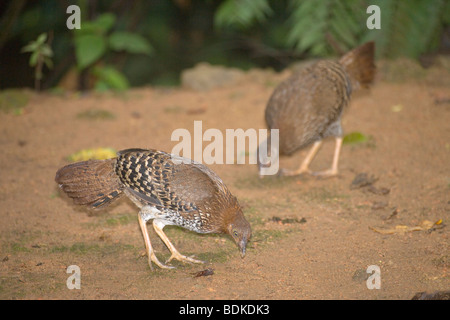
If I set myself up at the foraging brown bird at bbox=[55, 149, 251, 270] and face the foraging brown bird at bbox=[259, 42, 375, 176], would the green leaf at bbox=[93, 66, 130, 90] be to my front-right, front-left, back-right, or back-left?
front-left

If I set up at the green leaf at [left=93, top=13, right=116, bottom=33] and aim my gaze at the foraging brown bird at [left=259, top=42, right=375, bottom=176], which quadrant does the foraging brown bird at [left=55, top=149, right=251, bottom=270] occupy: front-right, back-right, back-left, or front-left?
front-right

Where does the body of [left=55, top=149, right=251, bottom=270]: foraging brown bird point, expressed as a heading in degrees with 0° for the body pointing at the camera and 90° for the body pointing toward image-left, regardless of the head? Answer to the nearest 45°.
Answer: approximately 270°

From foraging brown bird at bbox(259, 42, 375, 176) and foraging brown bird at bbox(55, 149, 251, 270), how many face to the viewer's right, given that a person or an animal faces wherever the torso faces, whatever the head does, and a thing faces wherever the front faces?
1

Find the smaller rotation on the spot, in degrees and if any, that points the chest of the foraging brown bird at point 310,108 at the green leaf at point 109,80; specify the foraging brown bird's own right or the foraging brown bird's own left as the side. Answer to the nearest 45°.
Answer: approximately 45° to the foraging brown bird's own right

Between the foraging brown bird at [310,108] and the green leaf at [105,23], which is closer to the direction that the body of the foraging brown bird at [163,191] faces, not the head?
the foraging brown bird

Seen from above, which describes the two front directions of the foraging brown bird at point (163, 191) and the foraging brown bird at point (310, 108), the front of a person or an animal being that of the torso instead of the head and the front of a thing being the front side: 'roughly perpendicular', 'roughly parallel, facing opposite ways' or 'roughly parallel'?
roughly parallel, facing opposite ways

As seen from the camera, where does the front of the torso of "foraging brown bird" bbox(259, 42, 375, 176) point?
to the viewer's left

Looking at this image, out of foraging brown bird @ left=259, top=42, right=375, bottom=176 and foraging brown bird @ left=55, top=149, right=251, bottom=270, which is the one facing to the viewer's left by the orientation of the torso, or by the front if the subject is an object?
foraging brown bird @ left=259, top=42, right=375, bottom=176

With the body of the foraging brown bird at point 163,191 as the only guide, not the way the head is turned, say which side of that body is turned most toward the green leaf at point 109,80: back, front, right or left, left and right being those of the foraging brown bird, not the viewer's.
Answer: left

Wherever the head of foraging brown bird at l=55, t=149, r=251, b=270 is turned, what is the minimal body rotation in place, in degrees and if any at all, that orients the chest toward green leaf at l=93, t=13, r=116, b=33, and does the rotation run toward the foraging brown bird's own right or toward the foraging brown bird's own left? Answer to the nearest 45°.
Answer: approximately 90° to the foraging brown bird's own left
